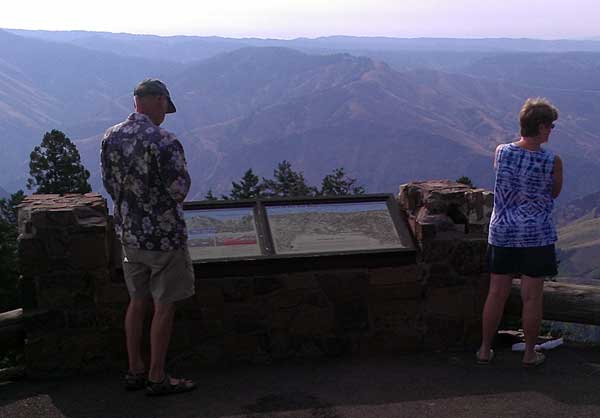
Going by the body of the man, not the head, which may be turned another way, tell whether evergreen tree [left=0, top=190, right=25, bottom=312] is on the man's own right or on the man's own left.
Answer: on the man's own left

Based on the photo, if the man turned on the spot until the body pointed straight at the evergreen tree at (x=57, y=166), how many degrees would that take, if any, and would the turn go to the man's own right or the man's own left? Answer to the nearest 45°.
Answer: approximately 45° to the man's own left

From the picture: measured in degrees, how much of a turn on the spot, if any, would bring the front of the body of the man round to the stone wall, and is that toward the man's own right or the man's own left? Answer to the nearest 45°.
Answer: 0° — they already face it

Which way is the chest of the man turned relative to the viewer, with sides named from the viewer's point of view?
facing away from the viewer and to the right of the viewer

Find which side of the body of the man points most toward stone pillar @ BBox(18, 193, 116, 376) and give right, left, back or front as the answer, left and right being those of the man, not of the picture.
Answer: left

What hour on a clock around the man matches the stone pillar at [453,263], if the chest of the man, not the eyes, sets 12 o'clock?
The stone pillar is roughly at 1 o'clock from the man.

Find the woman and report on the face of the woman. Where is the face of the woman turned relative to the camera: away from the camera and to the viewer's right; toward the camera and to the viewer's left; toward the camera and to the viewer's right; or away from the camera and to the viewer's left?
away from the camera and to the viewer's right

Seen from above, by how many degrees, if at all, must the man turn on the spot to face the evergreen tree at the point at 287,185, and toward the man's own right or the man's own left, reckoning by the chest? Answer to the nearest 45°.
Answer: approximately 45° to the man's own left
